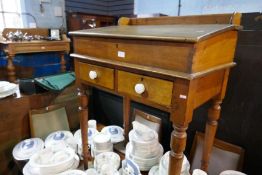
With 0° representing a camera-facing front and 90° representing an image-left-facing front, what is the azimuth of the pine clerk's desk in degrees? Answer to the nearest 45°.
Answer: approximately 45°

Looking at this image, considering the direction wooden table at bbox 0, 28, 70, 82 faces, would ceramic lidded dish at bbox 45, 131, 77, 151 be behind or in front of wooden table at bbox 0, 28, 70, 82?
in front

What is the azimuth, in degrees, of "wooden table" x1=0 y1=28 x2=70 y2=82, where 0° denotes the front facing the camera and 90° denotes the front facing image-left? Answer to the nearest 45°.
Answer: approximately 315°
